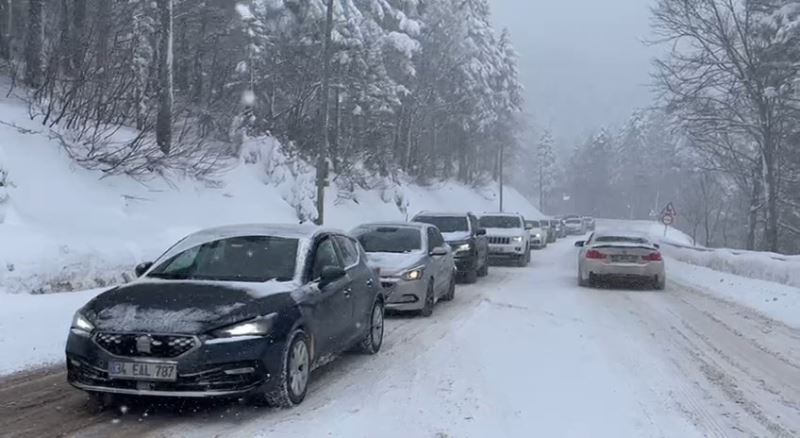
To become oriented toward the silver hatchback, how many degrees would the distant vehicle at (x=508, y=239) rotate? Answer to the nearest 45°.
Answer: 0° — it already faces it

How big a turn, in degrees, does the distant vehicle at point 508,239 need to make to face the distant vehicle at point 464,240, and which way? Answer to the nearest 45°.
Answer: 0° — it already faces it

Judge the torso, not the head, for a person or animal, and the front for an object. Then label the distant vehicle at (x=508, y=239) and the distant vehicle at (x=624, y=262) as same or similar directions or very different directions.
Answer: very different directions

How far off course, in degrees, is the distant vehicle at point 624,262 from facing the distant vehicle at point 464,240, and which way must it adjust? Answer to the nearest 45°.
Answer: approximately 90° to its left

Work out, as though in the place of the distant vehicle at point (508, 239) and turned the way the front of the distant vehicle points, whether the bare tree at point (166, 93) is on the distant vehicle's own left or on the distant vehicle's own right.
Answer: on the distant vehicle's own right

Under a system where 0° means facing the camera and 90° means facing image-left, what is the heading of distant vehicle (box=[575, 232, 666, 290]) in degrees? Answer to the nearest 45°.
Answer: approximately 180°

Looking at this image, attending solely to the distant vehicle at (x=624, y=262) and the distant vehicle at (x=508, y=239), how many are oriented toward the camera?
1

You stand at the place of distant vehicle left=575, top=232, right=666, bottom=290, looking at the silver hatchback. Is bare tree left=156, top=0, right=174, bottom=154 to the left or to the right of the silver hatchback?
right

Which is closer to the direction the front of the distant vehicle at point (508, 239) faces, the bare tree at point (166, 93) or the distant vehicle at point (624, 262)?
the distant vehicle

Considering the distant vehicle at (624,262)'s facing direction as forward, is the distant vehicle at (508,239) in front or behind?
in front

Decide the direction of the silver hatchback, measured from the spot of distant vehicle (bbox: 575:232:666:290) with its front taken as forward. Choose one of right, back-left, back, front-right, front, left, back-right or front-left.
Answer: back-left
